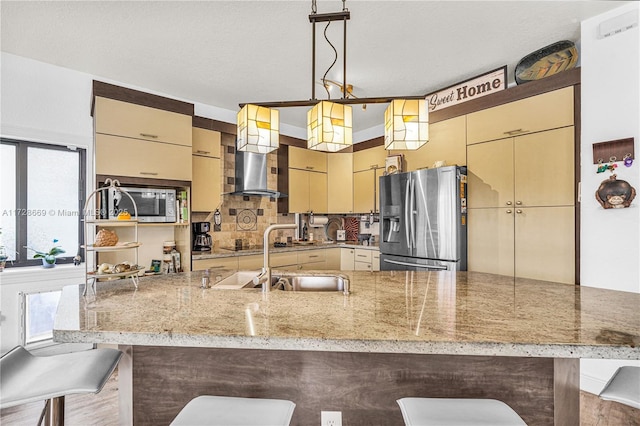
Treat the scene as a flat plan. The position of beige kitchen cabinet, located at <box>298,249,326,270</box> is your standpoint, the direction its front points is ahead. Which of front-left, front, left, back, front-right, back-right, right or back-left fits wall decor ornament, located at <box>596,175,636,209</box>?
front-left

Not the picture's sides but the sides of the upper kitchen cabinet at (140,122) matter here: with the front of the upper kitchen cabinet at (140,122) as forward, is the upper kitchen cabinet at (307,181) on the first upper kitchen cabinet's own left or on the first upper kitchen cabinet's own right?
on the first upper kitchen cabinet's own left

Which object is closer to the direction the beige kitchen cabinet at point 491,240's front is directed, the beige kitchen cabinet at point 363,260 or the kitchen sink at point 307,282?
the kitchen sink

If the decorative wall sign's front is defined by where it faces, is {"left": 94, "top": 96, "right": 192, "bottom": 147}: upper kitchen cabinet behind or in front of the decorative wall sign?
in front

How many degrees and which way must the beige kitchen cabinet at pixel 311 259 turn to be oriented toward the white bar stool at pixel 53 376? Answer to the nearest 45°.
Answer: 0° — it already faces it

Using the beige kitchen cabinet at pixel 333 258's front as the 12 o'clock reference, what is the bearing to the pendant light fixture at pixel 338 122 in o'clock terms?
The pendant light fixture is roughly at 12 o'clock from the beige kitchen cabinet.

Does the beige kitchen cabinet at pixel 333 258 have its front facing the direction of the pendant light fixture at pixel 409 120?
yes

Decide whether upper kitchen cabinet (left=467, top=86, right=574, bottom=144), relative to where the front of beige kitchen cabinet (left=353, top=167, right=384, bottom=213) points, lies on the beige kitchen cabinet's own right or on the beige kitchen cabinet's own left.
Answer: on the beige kitchen cabinet's own left
